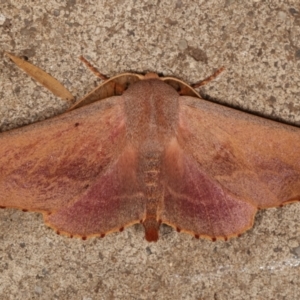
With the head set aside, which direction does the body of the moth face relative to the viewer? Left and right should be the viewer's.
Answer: facing away from the viewer
